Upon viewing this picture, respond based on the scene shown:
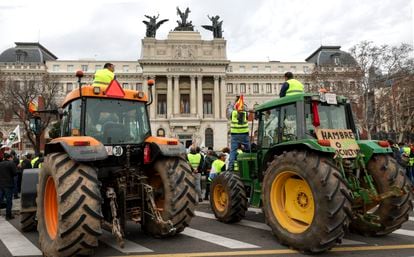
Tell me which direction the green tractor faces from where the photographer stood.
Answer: facing away from the viewer and to the left of the viewer

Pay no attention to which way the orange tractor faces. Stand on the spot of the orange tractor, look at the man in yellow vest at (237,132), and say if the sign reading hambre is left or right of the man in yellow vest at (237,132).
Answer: right

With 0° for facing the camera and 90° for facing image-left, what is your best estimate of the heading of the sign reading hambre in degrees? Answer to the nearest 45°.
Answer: approximately 0°
